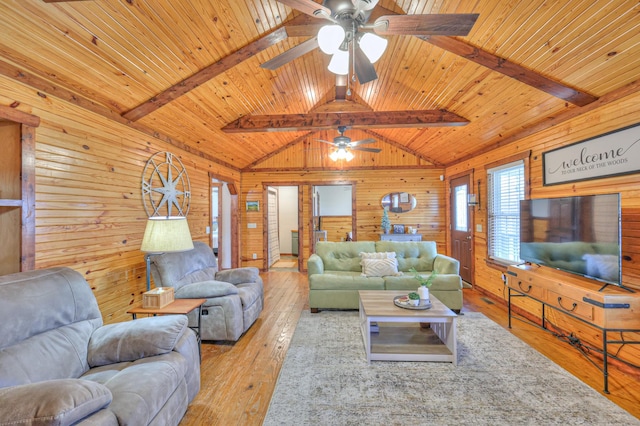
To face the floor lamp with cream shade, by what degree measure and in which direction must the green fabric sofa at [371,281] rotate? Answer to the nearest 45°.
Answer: approximately 45° to its right

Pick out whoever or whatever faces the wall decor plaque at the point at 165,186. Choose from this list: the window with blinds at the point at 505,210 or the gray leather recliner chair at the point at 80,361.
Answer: the window with blinds

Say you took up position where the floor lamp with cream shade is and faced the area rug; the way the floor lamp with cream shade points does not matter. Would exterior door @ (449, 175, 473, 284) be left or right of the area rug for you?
left

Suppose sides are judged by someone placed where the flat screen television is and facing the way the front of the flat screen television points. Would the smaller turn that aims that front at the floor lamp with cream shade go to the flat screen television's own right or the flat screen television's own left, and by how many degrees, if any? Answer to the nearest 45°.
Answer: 0° — it already faces it

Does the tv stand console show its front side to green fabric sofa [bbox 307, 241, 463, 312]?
no

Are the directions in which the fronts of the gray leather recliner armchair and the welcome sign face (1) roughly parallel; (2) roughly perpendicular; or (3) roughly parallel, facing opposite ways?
roughly parallel, facing opposite ways

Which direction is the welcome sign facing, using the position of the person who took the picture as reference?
facing the viewer and to the left of the viewer

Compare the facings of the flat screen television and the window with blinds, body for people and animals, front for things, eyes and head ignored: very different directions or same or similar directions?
same or similar directions

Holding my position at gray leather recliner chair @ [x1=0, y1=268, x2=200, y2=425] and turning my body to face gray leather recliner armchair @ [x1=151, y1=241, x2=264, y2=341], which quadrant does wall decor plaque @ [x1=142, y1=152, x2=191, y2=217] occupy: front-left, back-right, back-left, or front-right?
front-left

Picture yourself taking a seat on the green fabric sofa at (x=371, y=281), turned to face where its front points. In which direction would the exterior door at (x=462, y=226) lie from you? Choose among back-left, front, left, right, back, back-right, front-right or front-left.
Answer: back-left

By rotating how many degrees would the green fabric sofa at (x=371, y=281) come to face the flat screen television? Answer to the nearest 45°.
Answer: approximately 45° to its left

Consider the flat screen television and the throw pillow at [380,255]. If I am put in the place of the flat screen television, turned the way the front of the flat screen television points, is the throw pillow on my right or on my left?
on my right

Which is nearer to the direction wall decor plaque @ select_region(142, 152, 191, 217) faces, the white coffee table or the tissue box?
the white coffee table

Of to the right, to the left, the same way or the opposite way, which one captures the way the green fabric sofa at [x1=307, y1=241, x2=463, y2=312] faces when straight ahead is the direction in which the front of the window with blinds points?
to the left

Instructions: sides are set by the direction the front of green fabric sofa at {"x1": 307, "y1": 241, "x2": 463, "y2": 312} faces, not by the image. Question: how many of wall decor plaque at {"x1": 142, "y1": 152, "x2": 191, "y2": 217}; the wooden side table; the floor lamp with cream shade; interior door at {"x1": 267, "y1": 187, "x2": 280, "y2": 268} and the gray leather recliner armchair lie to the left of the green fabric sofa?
0

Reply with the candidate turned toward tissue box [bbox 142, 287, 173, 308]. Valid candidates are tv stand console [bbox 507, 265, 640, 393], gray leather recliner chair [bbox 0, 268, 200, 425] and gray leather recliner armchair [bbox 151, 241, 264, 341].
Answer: the tv stand console

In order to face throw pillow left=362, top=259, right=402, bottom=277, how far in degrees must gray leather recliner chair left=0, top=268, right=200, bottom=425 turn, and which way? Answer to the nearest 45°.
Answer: approximately 45° to its left

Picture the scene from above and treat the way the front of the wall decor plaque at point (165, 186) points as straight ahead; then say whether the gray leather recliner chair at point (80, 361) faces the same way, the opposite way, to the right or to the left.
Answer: the same way

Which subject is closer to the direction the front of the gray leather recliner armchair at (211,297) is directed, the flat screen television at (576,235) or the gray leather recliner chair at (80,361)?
the flat screen television

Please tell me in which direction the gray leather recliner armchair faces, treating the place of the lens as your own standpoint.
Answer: facing the viewer and to the right of the viewer

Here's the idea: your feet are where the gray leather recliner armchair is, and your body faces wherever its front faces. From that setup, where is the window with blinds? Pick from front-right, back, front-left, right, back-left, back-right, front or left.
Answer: front-left

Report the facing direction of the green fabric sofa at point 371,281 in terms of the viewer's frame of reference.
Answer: facing the viewer
